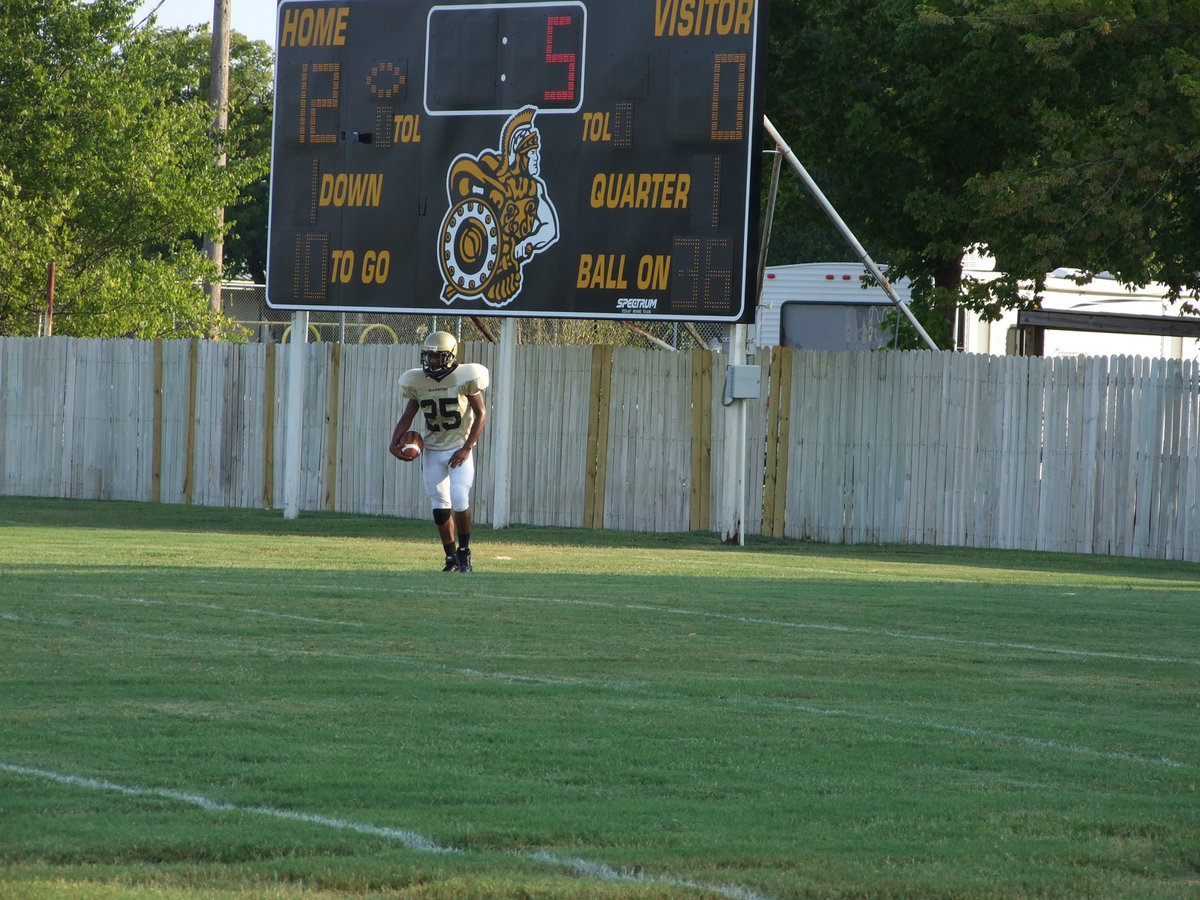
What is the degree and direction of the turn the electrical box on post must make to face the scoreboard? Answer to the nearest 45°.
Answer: approximately 90° to its right

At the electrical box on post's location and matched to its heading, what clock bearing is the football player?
The football player is roughly at 1 o'clock from the electrical box on post.

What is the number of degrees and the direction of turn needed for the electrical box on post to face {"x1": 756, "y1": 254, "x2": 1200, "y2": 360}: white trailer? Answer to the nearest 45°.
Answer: approximately 180°

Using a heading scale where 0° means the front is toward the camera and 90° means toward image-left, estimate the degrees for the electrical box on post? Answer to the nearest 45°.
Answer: approximately 0°

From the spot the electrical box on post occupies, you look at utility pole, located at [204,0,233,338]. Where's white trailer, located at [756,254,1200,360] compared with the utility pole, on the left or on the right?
right

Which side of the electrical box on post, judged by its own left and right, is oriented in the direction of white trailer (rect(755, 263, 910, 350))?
back

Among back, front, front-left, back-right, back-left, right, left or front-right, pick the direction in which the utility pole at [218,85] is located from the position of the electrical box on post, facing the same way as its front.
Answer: back-right

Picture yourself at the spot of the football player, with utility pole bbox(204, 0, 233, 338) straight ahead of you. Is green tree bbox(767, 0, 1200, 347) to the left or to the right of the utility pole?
right

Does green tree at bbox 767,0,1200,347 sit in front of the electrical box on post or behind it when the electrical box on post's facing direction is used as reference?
behind

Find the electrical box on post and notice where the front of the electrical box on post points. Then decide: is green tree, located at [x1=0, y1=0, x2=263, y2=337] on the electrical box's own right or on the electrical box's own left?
on the electrical box's own right

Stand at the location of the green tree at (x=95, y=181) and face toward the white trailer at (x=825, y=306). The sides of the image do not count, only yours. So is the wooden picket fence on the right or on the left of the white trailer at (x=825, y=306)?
right
